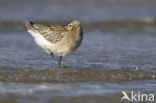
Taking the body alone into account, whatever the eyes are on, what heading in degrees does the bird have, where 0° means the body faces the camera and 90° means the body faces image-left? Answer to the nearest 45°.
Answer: approximately 270°
